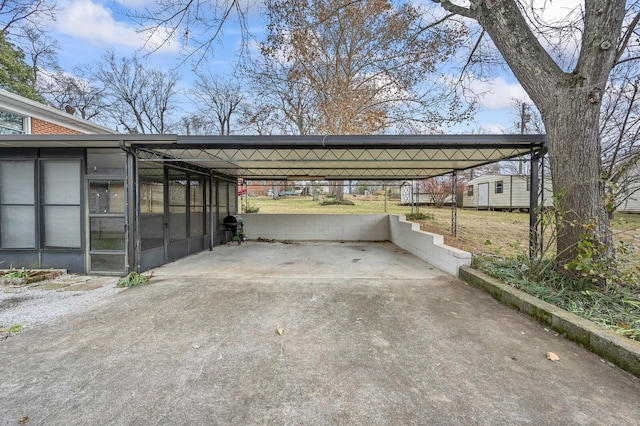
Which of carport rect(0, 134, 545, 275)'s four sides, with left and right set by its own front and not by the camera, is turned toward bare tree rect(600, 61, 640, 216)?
left

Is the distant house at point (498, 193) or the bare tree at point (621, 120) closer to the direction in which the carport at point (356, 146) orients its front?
the bare tree

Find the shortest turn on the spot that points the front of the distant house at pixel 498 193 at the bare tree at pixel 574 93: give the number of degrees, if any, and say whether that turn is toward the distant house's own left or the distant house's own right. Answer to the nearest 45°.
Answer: approximately 45° to the distant house's own left
